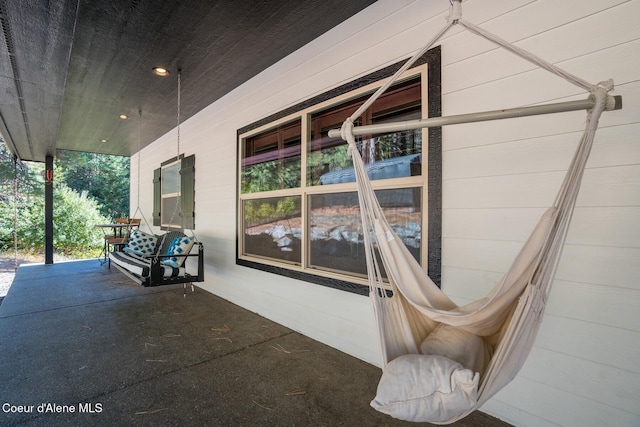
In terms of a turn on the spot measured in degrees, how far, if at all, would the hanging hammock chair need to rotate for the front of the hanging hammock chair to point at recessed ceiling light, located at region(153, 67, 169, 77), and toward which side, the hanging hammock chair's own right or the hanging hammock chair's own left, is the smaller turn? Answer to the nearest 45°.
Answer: approximately 45° to the hanging hammock chair's own right

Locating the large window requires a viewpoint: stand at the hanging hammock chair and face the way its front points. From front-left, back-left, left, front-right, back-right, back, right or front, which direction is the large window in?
right

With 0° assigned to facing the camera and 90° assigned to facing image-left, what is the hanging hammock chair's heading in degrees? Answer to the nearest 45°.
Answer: approximately 45°

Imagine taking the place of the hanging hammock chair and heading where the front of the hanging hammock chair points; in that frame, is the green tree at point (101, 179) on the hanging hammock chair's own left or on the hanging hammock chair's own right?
on the hanging hammock chair's own right

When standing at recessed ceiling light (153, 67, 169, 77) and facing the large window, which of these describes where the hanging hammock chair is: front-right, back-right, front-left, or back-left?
front-right

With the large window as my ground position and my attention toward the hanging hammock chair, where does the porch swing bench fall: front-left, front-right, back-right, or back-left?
back-right
